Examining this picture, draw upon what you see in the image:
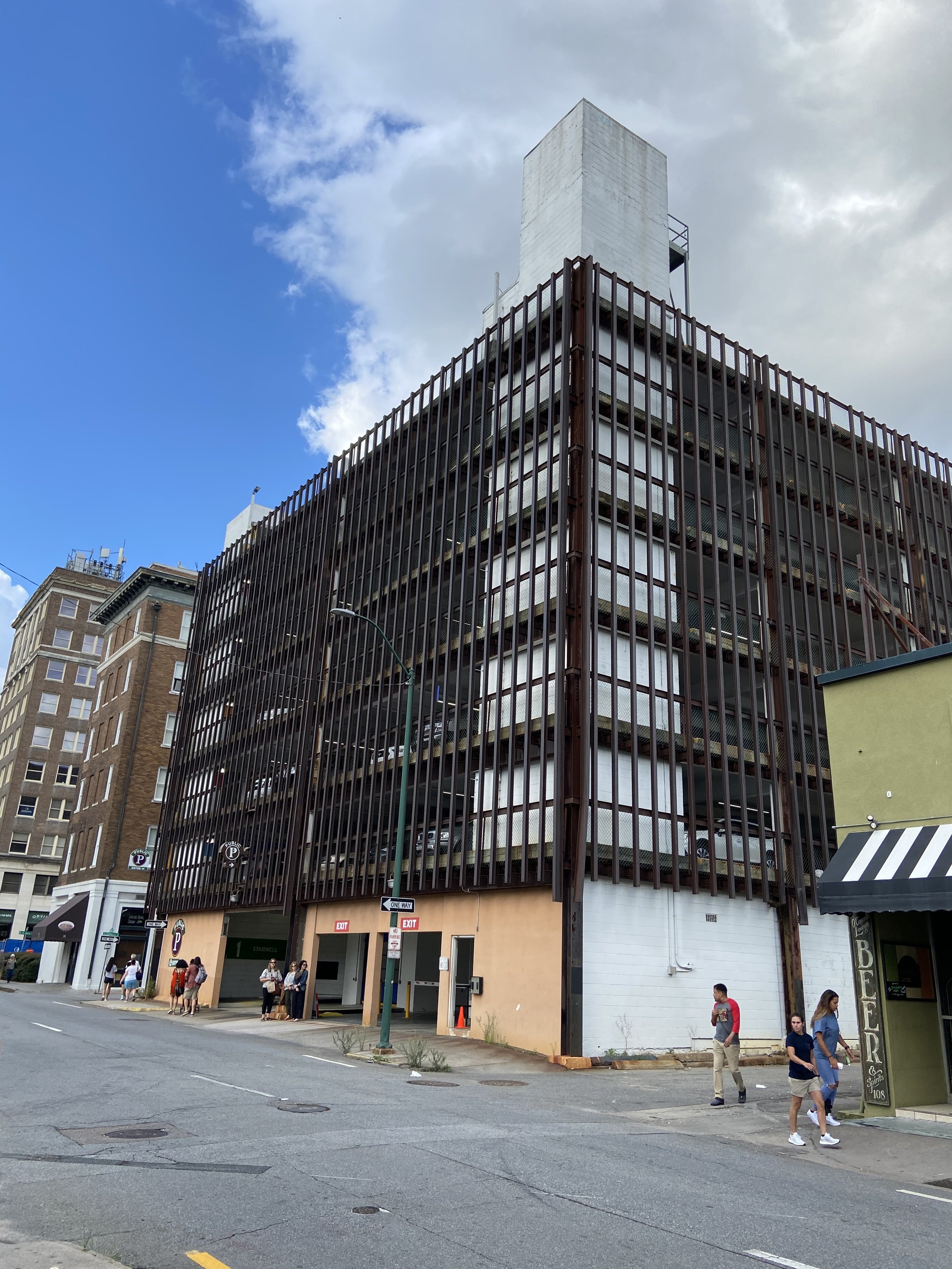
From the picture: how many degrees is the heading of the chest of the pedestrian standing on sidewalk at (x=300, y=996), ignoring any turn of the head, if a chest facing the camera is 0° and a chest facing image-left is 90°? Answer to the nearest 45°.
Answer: approximately 45°

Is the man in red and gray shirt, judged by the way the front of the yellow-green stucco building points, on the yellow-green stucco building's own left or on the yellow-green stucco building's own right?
on the yellow-green stucco building's own right

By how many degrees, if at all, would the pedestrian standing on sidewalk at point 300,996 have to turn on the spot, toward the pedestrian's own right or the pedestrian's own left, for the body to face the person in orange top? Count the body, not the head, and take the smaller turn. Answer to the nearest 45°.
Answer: approximately 90° to the pedestrian's own right

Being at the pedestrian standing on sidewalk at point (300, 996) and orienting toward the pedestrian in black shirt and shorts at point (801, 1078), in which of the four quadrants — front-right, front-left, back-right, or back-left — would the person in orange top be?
back-right

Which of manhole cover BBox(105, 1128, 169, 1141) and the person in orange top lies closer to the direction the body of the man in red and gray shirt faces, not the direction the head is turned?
the manhole cover

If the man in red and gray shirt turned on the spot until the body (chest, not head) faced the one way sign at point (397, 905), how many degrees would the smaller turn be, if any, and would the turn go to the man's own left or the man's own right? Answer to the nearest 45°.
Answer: approximately 90° to the man's own right
